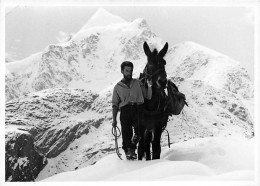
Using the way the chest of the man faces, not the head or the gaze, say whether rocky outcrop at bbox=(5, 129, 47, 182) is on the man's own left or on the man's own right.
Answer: on the man's own right

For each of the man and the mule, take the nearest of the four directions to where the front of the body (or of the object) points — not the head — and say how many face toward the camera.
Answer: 2

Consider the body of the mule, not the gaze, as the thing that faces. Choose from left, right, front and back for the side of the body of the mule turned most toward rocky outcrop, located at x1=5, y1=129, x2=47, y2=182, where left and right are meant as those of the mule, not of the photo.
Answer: right

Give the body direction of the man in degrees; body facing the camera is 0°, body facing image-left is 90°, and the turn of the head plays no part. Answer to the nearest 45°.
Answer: approximately 0°

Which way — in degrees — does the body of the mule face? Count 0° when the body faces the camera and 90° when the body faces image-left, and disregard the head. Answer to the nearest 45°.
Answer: approximately 0°
